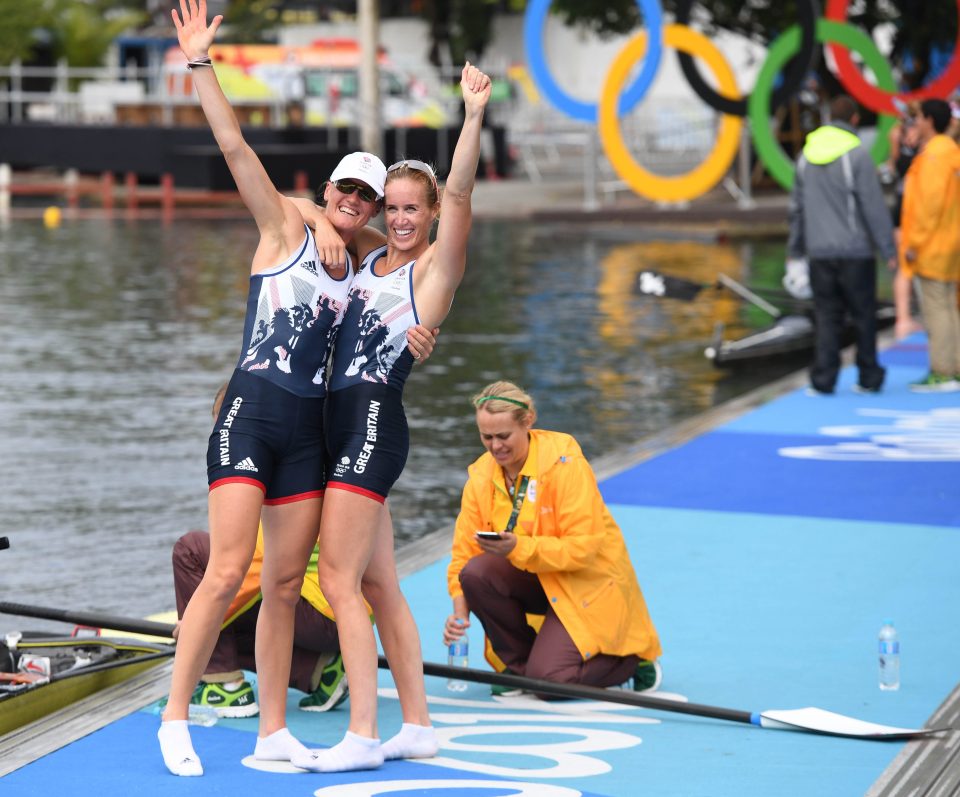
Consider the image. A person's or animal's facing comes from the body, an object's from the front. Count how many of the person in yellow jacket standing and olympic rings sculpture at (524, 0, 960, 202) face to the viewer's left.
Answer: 1

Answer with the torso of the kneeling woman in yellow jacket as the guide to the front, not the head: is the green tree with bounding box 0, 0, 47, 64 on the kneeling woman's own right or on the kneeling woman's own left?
on the kneeling woman's own right

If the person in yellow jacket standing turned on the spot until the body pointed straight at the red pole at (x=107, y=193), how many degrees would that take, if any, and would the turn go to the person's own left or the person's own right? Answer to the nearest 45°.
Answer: approximately 45° to the person's own right

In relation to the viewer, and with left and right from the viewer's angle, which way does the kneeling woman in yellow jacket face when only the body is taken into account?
facing the viewer and to the left of the viewer

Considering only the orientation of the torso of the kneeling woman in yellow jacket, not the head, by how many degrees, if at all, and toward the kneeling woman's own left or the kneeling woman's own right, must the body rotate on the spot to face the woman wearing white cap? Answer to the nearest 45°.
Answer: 0° — they already face them

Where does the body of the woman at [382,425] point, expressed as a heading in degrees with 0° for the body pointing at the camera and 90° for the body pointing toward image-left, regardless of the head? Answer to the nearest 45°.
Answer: approximately 45°

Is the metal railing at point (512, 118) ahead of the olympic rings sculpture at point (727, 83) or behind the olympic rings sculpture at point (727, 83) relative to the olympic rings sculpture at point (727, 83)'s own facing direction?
behind

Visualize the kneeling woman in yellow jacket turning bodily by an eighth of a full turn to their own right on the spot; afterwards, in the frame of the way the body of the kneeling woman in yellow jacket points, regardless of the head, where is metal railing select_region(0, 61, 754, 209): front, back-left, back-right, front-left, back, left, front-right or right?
right

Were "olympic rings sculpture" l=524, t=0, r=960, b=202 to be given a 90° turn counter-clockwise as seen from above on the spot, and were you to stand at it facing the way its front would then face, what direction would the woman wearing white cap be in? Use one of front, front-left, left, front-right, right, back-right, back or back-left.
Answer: right

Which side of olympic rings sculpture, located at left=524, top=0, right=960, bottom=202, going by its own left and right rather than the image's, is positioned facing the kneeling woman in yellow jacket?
front

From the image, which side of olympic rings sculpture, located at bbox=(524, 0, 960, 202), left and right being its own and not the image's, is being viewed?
front

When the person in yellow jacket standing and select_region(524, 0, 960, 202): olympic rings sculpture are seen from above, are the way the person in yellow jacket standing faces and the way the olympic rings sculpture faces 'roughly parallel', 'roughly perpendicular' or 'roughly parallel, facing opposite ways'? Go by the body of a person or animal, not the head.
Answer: roughly perpendicular

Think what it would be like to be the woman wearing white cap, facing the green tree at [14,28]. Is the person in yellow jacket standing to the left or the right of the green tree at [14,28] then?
right

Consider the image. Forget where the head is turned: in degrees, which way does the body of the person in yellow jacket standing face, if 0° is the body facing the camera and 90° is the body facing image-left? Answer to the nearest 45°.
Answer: approximately 90°

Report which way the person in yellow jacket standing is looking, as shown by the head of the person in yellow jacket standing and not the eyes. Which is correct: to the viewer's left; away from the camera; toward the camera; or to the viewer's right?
to the viewer's left
